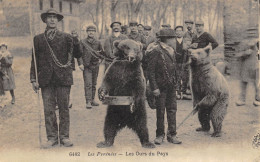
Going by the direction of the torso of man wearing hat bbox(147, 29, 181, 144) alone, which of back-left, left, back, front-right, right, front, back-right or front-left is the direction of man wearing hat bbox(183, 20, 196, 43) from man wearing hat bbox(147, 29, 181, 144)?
back-left

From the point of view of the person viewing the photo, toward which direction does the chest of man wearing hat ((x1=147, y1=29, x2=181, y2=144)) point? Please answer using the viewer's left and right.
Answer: facing the viewer and to the right of the viewer

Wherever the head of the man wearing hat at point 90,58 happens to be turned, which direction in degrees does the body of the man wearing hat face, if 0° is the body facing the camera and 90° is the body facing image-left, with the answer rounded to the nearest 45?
approximately 0°

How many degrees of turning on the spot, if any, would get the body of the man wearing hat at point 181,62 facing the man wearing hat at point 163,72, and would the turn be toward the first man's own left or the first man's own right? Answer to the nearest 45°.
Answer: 0° — they already face them

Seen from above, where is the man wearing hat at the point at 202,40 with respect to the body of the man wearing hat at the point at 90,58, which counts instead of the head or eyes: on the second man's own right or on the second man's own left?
on the second man's own left

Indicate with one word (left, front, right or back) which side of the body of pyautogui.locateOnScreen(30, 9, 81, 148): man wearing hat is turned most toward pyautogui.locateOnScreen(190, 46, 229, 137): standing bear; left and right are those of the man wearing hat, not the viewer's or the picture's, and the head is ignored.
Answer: left

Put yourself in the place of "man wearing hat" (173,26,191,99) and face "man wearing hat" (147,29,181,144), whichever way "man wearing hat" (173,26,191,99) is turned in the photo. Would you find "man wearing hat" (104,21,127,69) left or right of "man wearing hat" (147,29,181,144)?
right

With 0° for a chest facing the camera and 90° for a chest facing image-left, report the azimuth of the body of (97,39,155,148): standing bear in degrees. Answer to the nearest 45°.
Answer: approximately 0°

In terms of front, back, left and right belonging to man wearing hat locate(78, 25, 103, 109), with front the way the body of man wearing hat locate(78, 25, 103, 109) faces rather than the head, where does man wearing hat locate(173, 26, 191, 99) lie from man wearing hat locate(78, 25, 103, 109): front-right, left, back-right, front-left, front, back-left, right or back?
left
